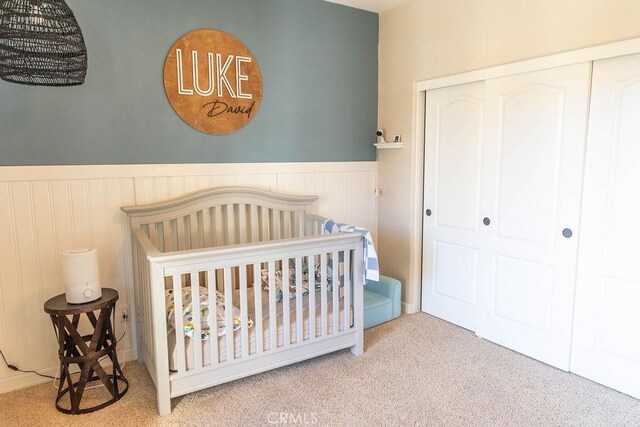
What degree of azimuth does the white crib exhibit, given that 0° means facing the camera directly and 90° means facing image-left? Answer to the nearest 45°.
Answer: approximately 315°

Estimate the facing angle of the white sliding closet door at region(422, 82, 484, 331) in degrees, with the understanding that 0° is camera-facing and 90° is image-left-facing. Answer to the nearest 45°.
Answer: approximately 45°

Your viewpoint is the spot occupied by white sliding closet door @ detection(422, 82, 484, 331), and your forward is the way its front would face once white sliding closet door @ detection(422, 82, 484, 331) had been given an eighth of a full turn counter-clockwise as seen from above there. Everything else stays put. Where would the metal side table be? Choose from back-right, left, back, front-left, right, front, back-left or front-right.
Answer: front-right

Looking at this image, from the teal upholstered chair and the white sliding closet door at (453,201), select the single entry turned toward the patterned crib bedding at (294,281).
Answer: the white sliding closet door

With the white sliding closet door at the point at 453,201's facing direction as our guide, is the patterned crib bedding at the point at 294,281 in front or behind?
in front

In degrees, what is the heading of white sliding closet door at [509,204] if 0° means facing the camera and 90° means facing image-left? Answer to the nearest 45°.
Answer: approximately 45°

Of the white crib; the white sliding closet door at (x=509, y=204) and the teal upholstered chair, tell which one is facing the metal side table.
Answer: the white sliding closet door

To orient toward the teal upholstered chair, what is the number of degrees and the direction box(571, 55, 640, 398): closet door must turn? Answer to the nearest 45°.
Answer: approximately 45° to its right

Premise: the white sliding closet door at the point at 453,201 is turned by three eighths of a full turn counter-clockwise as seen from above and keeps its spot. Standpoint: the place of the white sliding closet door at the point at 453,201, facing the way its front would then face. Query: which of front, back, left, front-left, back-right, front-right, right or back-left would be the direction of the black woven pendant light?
back-right

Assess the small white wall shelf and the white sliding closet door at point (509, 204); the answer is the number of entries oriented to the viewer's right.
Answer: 0

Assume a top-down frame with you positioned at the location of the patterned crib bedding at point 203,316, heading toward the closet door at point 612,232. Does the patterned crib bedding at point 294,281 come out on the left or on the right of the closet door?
left

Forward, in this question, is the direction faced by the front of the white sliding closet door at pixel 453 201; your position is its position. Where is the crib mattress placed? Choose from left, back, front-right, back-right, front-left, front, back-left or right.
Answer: front

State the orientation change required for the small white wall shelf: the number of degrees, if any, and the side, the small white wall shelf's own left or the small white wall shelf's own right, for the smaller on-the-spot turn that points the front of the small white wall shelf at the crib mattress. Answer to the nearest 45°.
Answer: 0° — it already faces it

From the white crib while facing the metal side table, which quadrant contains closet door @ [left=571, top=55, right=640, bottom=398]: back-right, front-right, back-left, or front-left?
back-left

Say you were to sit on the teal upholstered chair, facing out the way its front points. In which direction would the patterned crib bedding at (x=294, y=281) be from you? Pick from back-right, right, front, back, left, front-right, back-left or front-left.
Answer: right

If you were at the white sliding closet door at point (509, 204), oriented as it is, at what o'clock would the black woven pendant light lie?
The black woven pendant light is roughly at 12 o'clock from the white sliding closet door.

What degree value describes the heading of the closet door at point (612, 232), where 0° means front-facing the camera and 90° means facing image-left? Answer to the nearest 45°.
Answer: approximately 45°

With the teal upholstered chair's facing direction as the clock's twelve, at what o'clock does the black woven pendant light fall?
The black woven pendant light is roughly at 3 o'clock from the teal upholstered chair.
